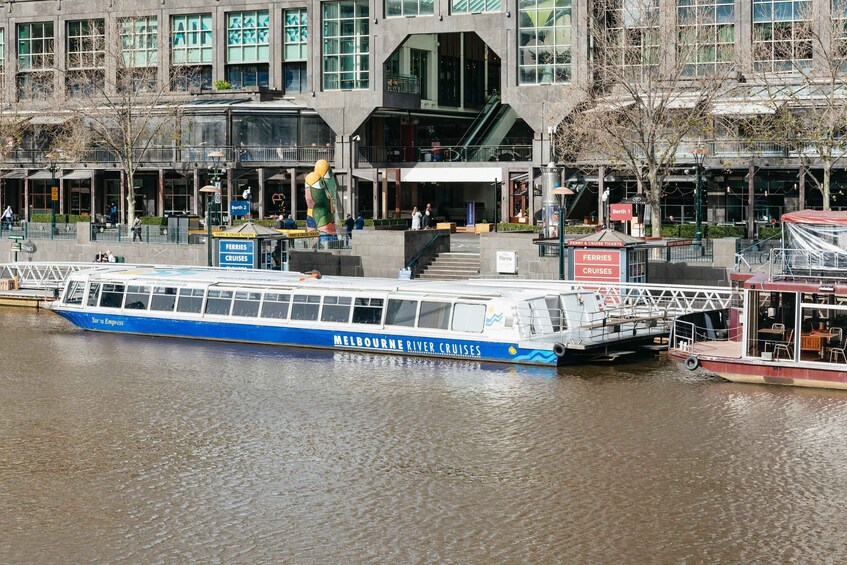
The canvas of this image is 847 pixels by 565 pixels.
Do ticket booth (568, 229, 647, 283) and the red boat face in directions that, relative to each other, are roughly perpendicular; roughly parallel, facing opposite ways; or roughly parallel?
roughly perpendicular

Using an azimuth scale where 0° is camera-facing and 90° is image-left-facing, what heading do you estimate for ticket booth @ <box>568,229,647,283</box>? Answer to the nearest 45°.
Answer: approximately 0°

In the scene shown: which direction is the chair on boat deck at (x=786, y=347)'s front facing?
to the viewer's left

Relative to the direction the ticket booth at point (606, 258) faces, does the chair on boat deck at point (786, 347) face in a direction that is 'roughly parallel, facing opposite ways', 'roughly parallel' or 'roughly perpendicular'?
roughly perpendicular

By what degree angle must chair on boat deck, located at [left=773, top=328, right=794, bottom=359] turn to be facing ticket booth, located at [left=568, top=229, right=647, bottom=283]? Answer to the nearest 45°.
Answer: approximately 45° to its right

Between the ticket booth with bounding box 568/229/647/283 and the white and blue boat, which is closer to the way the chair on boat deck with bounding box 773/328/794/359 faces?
the white and blue boat

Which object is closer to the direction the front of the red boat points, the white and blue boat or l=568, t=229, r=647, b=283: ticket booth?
the white and blue boat

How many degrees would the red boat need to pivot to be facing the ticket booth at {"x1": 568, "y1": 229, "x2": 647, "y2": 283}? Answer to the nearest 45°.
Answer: approximately 45° to its right

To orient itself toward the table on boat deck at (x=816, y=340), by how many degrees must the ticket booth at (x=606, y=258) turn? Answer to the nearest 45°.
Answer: approximately 45° to its left

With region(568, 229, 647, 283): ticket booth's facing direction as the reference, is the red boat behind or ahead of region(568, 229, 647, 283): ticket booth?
ahead
